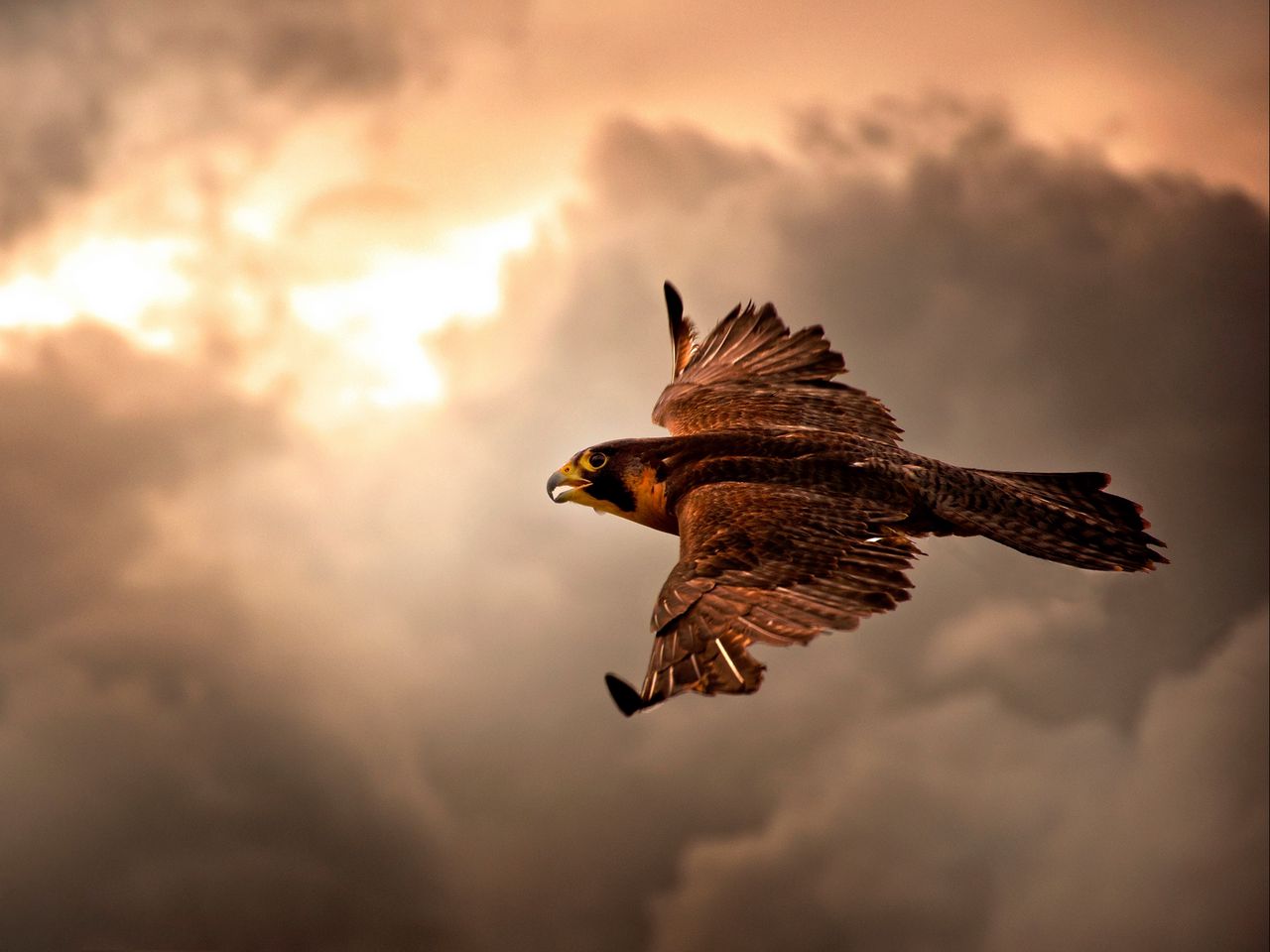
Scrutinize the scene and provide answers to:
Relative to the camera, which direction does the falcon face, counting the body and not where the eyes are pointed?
to the viewer's left

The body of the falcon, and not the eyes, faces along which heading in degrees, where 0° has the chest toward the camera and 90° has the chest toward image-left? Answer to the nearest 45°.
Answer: approximately 90°
